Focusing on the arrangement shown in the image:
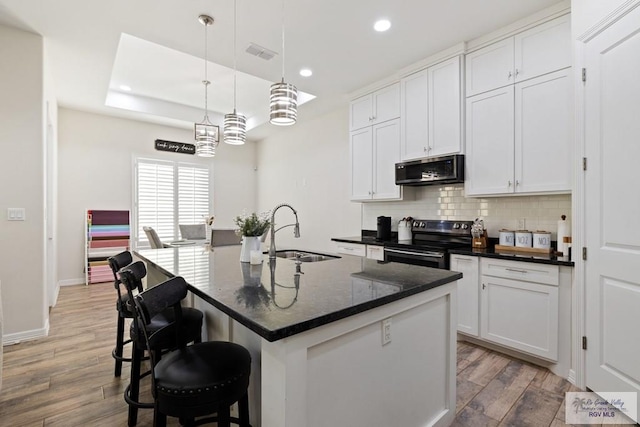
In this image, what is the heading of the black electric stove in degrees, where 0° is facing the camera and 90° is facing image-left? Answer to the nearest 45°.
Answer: approximately 45°

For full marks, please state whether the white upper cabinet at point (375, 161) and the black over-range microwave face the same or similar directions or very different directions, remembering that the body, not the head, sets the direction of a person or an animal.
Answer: same or similar directions

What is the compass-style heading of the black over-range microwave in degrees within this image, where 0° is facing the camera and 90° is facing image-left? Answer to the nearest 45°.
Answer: approximately 45°

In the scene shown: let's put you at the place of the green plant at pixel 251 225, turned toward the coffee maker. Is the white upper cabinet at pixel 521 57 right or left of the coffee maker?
right

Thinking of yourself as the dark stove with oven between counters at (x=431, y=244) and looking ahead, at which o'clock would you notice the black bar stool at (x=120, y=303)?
The black bar stool is roughly at 12 o'clock from the dark stove with oven between counters.

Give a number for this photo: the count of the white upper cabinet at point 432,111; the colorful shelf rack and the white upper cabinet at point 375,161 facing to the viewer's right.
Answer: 0

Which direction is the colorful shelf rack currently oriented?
toward the camera

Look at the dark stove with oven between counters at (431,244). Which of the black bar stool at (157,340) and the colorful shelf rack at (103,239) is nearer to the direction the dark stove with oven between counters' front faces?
the black bar stool

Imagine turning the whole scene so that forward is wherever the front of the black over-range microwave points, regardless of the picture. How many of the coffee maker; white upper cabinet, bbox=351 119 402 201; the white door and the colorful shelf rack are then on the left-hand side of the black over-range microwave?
1

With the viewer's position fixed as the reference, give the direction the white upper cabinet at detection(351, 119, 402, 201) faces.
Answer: facing the viewer and to the left of the viewer

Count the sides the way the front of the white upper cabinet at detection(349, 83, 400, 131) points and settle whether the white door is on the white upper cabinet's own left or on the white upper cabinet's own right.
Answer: on the white upper cabinet's own left

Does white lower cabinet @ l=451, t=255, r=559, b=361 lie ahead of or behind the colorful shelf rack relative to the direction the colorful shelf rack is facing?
ahead

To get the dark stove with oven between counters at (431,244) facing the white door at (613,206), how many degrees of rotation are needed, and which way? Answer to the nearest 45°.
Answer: approximately 90° to its left

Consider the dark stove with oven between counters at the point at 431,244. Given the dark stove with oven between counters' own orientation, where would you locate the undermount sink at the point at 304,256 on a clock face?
The undermount sink is roughly at 12 o'clock from the dark stove with oven between counters.

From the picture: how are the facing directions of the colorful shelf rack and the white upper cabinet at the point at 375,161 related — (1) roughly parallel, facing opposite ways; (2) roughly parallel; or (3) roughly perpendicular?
roughly perpendicular

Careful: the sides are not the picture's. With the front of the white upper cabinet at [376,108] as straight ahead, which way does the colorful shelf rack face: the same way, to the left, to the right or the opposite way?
to the left
